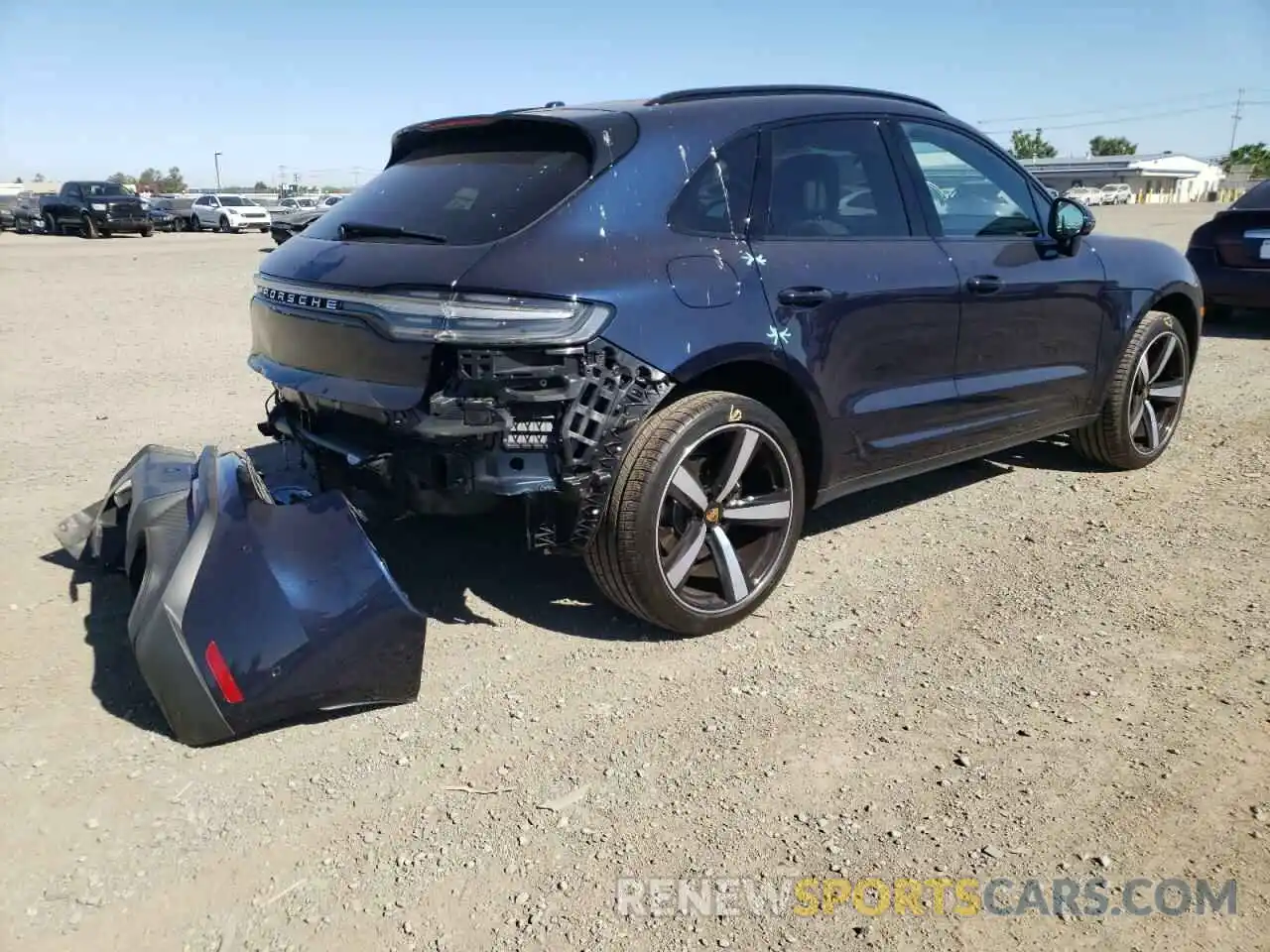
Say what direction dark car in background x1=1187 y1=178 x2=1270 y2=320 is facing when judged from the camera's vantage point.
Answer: facing away from the viewer

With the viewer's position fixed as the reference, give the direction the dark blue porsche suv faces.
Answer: facing away from the viewer and to the right of the viewer

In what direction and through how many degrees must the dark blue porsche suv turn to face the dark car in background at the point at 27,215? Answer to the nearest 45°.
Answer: approximately 90° to its left

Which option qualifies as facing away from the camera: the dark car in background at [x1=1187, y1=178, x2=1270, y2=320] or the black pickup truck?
the dark car in background

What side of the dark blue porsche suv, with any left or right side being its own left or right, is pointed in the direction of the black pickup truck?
left

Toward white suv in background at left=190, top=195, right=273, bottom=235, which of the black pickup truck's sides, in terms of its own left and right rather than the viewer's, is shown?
left

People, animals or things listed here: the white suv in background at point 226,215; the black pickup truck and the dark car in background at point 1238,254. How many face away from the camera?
1

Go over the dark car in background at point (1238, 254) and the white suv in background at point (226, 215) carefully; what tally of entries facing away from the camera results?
1

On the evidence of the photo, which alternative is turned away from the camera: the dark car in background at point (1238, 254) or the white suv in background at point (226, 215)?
the dark car in background

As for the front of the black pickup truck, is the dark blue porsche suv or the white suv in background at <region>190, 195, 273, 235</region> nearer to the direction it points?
the dark blue porsche suv
